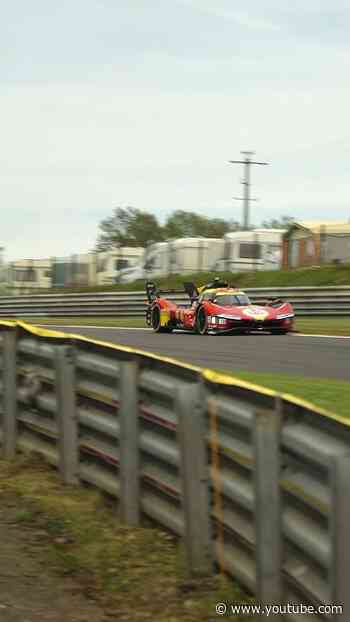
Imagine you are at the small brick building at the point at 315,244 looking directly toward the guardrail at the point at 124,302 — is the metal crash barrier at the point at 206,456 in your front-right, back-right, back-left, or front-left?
front-left

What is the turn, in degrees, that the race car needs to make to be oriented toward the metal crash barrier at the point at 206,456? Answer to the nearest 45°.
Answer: approximately 45° to its right

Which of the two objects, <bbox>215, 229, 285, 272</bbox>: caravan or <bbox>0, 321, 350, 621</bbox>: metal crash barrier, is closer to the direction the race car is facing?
the metal crash barrier

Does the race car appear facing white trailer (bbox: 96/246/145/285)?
no

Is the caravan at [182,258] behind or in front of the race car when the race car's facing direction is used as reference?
behind

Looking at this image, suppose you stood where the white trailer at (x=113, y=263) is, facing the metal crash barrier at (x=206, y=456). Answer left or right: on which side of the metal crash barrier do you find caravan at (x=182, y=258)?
left

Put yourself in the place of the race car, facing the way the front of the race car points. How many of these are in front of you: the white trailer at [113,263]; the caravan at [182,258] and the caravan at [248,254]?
0

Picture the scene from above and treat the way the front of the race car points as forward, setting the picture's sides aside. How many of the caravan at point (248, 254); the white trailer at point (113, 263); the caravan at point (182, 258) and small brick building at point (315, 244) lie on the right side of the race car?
0

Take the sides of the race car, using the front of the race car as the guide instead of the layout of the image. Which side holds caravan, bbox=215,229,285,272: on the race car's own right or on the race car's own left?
on the race car's own left

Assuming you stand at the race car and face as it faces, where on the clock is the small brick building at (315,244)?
The small brick building is roughly at 8 o'clock from the race car.

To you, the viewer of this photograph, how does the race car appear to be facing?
facing the viewer and to the right of the viewer

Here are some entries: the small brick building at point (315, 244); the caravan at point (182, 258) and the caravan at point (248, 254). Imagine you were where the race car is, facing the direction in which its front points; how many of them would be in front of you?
0

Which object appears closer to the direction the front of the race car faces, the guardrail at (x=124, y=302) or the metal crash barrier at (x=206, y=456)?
the metal crash barrier

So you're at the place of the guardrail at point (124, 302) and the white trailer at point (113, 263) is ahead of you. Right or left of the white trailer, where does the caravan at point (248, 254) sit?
right
